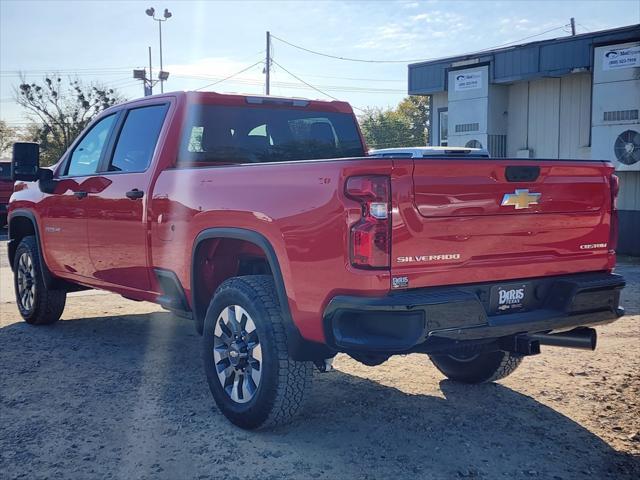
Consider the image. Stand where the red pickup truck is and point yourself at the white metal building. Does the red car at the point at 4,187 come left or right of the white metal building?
left

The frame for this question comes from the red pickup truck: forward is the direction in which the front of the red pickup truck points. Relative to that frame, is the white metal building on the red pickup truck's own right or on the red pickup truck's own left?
on the red pickup truck's own right

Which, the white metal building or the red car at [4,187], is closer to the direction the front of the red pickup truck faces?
the red car

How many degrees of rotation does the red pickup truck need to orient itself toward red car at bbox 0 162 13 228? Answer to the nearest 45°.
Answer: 0° — it already faces it

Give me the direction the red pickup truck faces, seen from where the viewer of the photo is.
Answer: facing away from the viewer and to the left of the viewer
